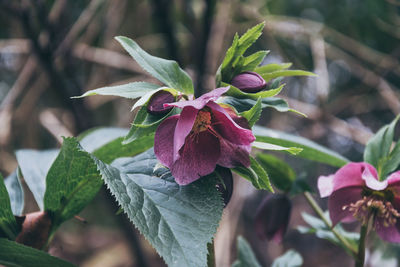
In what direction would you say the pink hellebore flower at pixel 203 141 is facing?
toward the camera
